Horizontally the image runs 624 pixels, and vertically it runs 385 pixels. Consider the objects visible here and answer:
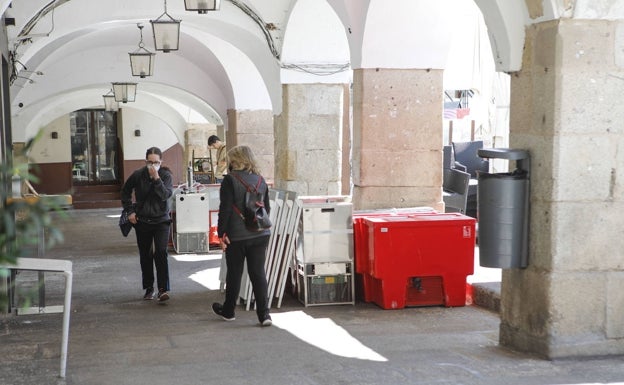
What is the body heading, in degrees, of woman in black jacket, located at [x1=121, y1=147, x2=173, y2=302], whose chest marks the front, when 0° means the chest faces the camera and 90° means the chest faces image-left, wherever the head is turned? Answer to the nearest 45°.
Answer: approximately 0°

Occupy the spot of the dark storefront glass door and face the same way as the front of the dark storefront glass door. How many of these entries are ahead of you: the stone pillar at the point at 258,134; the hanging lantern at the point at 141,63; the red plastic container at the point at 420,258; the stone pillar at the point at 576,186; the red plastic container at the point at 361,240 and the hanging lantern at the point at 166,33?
6

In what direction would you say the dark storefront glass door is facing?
toward the camera

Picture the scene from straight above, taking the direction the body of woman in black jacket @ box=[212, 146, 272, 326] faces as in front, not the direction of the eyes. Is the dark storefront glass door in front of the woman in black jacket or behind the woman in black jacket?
in front

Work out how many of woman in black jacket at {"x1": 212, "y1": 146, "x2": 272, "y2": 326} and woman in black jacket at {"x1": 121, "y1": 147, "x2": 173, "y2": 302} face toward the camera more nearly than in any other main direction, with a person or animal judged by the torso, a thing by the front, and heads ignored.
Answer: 1

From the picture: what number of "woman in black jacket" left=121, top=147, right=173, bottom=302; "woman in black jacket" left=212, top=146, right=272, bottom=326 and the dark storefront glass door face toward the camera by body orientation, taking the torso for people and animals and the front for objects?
2

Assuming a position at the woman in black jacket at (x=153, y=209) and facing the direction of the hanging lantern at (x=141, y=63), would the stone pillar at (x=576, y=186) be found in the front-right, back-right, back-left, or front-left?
back-right

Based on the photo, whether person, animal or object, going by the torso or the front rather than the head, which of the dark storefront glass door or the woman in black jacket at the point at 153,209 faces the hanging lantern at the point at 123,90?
the dark storefront glass door

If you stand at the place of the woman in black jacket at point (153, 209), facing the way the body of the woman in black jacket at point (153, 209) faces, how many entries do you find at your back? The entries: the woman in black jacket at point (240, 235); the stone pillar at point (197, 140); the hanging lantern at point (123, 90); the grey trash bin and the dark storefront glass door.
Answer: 3

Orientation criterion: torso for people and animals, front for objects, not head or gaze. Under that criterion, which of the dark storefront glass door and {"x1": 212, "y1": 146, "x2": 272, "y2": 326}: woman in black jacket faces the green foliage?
the dark storefront glass door

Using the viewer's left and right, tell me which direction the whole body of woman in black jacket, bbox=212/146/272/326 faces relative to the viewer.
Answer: facing away from the viewer and to the left of the viewer

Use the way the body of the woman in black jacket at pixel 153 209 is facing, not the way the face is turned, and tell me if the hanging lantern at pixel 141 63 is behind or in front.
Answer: behind

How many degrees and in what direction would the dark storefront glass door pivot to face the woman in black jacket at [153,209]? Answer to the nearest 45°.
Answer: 0° — it already faces them

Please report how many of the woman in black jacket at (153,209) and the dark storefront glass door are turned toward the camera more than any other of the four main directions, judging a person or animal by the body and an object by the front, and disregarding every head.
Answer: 2
